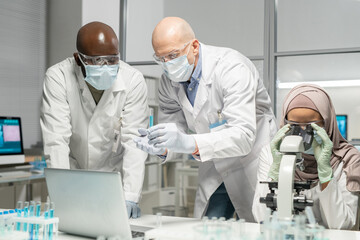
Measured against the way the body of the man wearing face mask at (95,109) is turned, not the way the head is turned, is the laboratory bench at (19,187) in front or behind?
behind

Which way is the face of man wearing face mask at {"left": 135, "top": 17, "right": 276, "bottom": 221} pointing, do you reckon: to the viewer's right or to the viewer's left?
to the viewer's left

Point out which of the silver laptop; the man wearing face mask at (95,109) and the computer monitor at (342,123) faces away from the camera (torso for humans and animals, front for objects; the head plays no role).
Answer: the silver laptop

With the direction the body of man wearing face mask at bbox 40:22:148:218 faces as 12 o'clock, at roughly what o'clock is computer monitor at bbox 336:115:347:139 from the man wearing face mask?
The computer monitor is roughly at 8 o'clock from the man wearing face mask.

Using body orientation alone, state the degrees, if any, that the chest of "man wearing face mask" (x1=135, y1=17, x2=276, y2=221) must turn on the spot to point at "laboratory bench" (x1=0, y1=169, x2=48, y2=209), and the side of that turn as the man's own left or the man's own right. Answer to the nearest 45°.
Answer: approximately 90° to the man's own right

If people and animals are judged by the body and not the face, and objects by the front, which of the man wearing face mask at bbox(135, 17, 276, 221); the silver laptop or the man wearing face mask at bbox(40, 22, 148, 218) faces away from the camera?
the silver laptop

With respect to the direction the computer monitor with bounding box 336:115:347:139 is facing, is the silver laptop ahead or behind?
ahead

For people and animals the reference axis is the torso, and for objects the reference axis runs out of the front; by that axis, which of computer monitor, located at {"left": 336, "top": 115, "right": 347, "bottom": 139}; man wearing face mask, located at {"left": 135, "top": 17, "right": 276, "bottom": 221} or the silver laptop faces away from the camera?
the silver laptop

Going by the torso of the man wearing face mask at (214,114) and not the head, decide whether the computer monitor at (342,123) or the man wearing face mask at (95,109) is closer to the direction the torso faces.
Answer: the man wearing face mask

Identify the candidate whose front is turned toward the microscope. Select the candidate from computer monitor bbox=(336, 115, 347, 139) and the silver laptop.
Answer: the computer monitor

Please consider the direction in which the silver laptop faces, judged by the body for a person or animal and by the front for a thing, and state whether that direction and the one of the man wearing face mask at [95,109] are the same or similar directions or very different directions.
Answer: very different directions

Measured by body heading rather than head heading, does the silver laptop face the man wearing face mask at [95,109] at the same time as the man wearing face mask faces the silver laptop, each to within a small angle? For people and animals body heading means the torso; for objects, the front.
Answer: yes

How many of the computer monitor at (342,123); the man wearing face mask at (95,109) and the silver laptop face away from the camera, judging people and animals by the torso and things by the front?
1

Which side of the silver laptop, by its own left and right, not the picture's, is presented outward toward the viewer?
back

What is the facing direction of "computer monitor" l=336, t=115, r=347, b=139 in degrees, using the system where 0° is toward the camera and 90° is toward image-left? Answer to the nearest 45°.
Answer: approximately 0°

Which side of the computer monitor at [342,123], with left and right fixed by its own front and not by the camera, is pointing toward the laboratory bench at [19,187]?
right

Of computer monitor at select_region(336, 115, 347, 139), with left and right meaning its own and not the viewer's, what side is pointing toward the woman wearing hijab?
front

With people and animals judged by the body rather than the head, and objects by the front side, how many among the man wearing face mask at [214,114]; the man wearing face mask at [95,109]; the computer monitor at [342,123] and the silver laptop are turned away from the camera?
1
